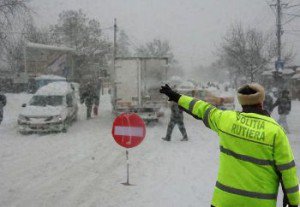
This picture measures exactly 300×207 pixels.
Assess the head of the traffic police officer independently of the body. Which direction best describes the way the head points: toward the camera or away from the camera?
away from the camera

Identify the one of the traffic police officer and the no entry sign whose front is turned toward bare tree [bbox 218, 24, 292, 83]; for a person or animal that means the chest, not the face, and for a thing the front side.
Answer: the traffic police officer

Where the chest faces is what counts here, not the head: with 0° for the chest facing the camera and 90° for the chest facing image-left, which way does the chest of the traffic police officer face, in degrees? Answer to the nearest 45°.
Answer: approximately 180°

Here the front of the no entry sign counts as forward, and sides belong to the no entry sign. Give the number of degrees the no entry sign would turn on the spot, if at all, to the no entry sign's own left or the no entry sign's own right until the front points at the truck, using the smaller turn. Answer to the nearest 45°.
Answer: approximately 180°

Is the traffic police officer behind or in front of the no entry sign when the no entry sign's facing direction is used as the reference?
in front

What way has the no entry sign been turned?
toward the camera
